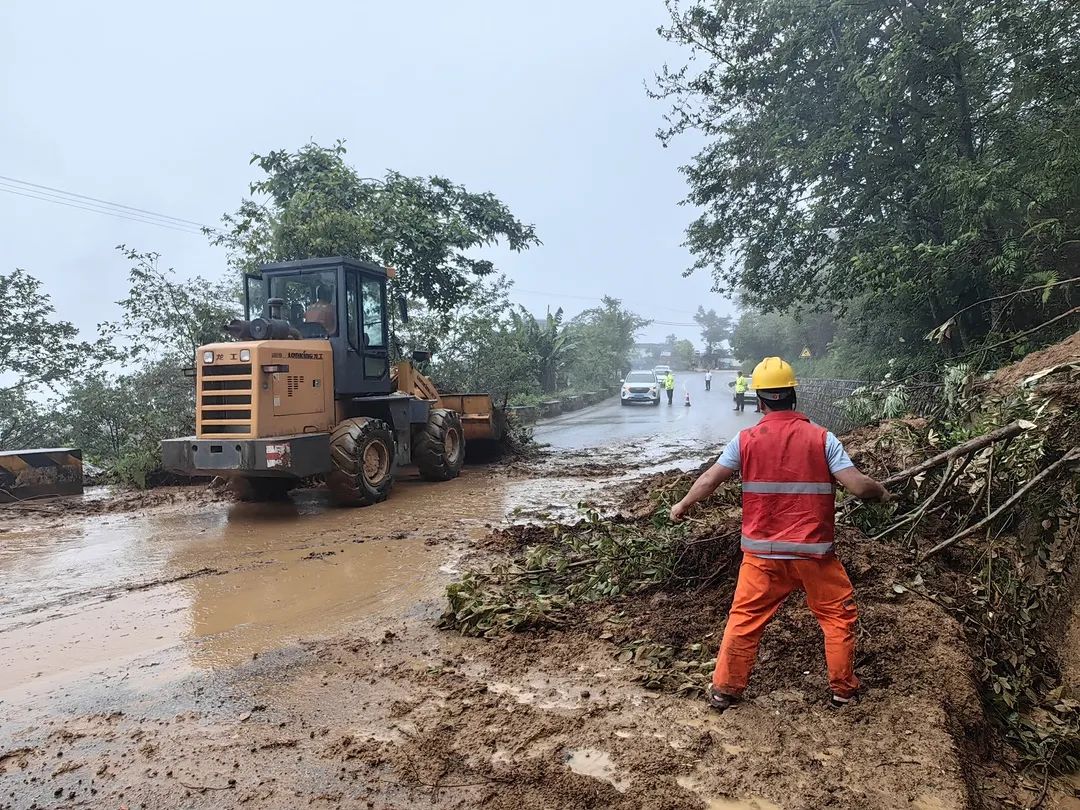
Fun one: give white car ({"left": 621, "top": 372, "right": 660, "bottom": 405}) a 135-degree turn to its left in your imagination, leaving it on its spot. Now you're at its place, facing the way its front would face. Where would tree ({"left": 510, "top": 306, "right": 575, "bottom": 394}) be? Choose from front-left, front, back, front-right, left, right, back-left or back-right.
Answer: back-left

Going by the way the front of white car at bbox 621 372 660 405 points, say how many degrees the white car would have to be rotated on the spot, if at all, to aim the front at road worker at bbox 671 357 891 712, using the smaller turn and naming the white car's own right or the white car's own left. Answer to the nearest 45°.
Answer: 0° — it already faces them

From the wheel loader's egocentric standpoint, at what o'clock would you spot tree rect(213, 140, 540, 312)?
The tree is roughly at 11 o'clock from the wheel loader.

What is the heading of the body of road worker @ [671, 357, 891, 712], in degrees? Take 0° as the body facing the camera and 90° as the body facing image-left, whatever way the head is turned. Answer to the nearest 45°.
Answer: approximately 180°

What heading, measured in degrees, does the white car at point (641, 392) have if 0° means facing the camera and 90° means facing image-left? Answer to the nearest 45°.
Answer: approximately 0°

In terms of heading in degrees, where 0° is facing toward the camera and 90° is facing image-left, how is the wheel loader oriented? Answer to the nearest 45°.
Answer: approximately 225°

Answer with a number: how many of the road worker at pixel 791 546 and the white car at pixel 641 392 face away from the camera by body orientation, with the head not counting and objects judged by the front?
1

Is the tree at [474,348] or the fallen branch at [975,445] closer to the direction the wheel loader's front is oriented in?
the tree

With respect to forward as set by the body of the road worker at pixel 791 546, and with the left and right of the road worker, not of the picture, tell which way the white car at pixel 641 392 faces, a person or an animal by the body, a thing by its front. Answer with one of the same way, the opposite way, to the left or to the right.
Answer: the opposite way

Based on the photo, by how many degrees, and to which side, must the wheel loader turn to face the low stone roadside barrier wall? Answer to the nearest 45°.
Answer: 0° — it already faces it

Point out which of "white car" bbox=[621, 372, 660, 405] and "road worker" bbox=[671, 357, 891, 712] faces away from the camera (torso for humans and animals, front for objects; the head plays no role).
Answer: the road worker

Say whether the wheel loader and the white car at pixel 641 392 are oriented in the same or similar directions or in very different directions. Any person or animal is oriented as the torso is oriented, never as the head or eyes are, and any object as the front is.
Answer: very different directions

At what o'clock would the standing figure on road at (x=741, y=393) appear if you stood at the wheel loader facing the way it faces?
The standing figure on road is roughly at 12 o'clock from the wheel loader.

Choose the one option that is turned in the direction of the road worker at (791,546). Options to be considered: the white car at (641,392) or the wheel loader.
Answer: the white car

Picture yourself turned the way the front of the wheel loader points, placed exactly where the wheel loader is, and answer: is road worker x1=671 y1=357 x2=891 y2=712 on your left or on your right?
on your right
